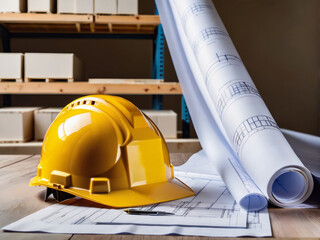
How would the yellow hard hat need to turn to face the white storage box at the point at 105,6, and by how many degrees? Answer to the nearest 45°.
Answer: approximately 135° to its left

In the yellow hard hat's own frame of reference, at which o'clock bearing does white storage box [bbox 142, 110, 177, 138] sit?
The white storage box is roughly at 8 o'clock from the yellow hard hat.

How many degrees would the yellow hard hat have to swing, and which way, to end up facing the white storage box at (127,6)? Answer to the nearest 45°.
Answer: approximately 135° to its left

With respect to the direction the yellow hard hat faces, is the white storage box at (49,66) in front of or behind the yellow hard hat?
behind

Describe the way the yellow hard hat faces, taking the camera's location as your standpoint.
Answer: facing the viewer and to the right of the viewer

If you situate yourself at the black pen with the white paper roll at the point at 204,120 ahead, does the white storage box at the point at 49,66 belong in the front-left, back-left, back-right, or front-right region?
front-left

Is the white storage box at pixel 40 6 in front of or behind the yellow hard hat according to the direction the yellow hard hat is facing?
behind

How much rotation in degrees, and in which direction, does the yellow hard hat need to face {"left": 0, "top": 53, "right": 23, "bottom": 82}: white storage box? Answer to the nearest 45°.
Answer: approximately 135° to its left
